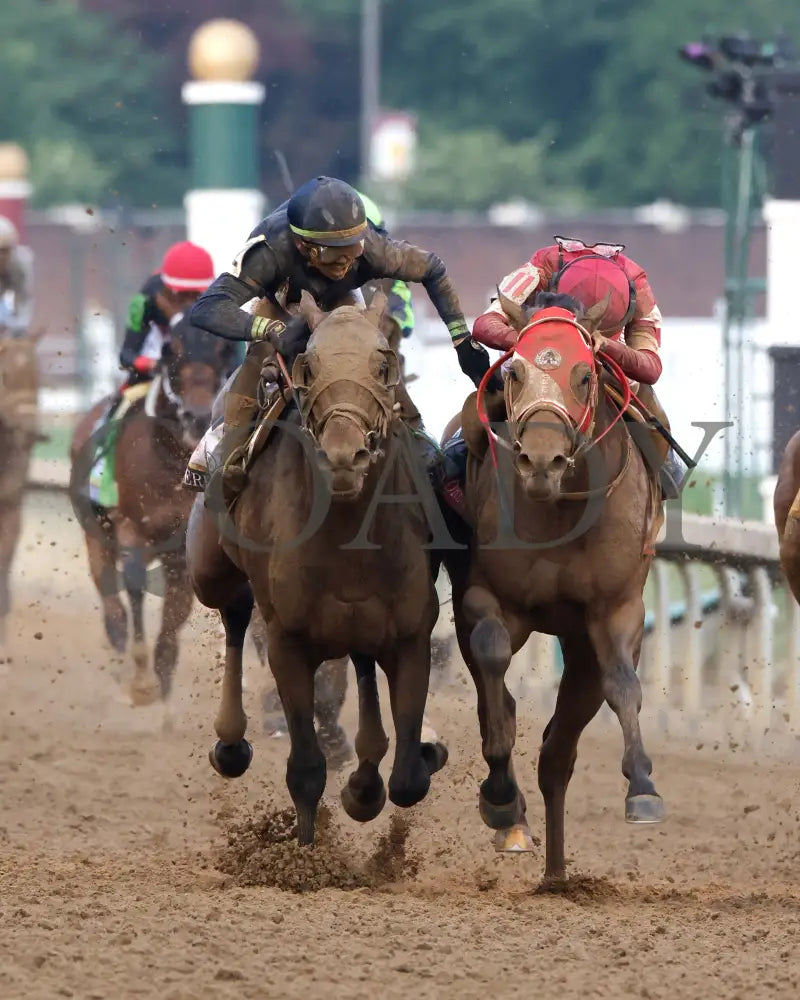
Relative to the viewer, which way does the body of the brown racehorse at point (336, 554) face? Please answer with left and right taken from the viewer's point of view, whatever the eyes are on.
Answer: facing the viewer

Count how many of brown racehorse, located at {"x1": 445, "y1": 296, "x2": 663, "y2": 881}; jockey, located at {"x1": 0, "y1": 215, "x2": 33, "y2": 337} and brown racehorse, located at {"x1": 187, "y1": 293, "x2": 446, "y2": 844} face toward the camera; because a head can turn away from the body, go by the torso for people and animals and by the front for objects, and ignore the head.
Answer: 3

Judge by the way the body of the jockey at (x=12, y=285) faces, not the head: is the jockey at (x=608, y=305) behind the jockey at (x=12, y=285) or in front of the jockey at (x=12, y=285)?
in front

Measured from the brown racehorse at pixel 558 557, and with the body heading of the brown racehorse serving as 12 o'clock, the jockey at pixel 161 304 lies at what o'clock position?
The jockey is roughly at 5 o'clock from the brown racehorse.

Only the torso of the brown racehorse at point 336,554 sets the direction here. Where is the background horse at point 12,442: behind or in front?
behind

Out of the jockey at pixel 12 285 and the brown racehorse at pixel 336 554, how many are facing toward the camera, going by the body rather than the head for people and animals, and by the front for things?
2

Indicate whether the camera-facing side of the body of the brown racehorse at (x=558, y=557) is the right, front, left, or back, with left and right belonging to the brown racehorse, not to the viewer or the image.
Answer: front

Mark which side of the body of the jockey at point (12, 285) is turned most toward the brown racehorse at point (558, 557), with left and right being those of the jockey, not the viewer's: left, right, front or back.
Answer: front

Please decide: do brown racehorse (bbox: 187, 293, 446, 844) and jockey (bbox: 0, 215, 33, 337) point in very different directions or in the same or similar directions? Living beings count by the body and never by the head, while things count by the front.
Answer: same or similar directions

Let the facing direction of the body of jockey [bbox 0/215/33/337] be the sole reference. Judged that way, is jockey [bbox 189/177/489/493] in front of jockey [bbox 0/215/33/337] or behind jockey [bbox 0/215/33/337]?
in front

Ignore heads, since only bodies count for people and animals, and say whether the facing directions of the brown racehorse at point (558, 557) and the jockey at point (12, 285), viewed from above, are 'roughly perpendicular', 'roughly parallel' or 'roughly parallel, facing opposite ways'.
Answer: roughly parallel

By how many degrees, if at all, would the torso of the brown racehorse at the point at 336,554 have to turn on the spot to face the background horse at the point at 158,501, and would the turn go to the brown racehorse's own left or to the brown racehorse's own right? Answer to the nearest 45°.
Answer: approximately 180°

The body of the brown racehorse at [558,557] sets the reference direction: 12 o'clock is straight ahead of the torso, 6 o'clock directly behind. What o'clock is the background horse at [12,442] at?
The background horse is roughly at 5 o'clock from the brown racehorse.

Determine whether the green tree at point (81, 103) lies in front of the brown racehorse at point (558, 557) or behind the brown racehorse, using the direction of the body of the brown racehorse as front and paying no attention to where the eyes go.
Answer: behind

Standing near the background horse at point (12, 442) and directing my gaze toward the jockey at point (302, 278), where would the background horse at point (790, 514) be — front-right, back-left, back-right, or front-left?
front-left

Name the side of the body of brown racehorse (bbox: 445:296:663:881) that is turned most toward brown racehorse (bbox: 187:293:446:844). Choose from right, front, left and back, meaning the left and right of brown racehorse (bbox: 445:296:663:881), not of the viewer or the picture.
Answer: right
